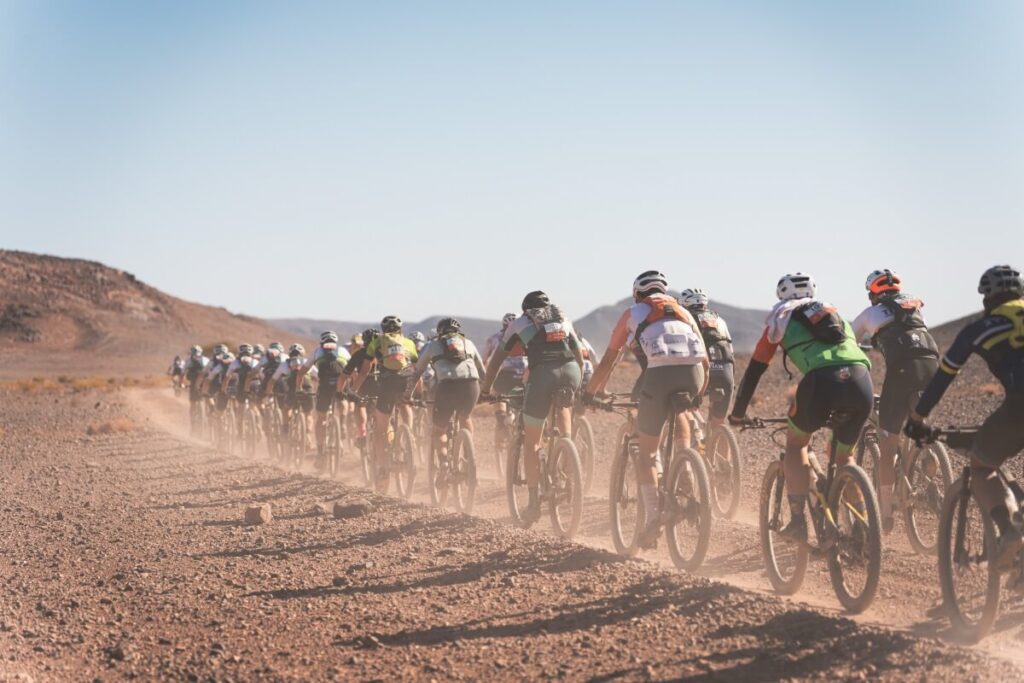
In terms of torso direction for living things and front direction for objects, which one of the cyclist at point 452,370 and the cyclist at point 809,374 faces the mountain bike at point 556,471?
the cyclist at point 809,374

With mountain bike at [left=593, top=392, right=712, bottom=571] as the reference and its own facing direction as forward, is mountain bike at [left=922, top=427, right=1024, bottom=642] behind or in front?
behind

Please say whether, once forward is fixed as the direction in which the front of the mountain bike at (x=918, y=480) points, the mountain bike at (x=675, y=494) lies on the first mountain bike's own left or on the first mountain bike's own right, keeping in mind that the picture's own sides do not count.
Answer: on the first mountain bike's own left

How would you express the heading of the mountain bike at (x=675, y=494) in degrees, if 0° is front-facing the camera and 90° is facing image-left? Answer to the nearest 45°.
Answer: approximately 135°

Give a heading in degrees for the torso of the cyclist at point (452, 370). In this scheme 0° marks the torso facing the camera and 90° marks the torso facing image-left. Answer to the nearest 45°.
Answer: approximately 135°

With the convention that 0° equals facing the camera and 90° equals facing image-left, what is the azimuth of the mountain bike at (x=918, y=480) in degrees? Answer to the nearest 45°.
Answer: approximately 135°

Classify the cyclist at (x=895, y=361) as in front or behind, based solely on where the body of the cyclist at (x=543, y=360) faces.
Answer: behind

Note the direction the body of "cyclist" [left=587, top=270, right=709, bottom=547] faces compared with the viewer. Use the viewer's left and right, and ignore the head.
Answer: facing away from the viewer and to the left of the viewer
